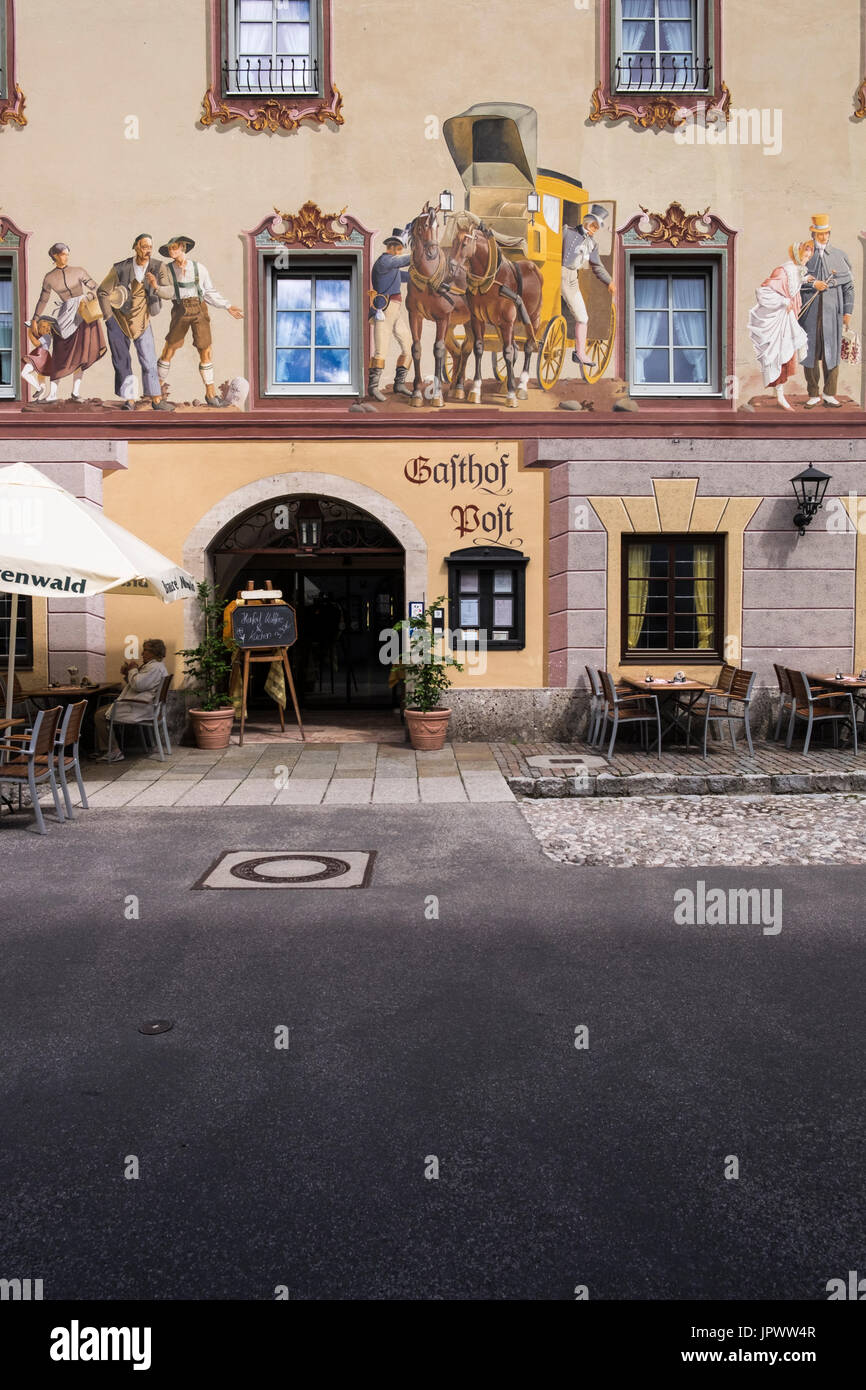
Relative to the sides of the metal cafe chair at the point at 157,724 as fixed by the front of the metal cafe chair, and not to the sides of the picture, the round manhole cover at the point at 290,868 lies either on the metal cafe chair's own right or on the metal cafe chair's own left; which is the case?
on the metal cafe chair's own left

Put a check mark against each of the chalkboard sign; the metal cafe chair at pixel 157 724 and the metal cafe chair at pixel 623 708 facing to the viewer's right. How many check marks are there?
1

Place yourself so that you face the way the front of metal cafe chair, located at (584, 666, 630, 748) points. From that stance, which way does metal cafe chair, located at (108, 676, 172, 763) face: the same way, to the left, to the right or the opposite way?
the opposite way

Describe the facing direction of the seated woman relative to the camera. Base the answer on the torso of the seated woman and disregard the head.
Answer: to the viewer's left

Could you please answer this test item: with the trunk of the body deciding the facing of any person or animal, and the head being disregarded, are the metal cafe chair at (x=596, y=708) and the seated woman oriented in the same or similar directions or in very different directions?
very different directions

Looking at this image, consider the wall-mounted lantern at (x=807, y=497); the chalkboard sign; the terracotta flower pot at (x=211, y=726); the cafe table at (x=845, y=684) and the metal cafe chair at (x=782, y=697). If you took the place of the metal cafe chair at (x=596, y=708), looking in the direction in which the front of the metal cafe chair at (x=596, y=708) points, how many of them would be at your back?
2

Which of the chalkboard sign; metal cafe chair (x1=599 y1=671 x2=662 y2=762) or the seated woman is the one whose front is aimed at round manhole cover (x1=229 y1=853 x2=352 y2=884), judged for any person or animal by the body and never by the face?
the chalkboard sign

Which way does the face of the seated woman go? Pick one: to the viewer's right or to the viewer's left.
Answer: to the viewer's left

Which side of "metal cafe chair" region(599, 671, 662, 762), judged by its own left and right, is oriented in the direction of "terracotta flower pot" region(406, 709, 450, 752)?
back

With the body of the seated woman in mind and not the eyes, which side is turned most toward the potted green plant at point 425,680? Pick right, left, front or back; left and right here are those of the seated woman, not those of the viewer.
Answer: back

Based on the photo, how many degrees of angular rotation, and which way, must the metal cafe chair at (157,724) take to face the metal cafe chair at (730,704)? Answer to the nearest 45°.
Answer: approximately 180°

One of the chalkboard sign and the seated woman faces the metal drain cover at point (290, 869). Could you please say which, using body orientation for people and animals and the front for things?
the chalkboard sign

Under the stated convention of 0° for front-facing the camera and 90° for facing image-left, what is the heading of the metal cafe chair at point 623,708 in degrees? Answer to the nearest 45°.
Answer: approximately 270°

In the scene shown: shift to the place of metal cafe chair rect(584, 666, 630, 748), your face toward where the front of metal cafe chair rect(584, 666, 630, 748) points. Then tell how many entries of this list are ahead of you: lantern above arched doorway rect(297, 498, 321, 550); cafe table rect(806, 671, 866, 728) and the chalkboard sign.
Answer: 1

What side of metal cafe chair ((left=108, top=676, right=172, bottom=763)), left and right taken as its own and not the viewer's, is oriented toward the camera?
left
